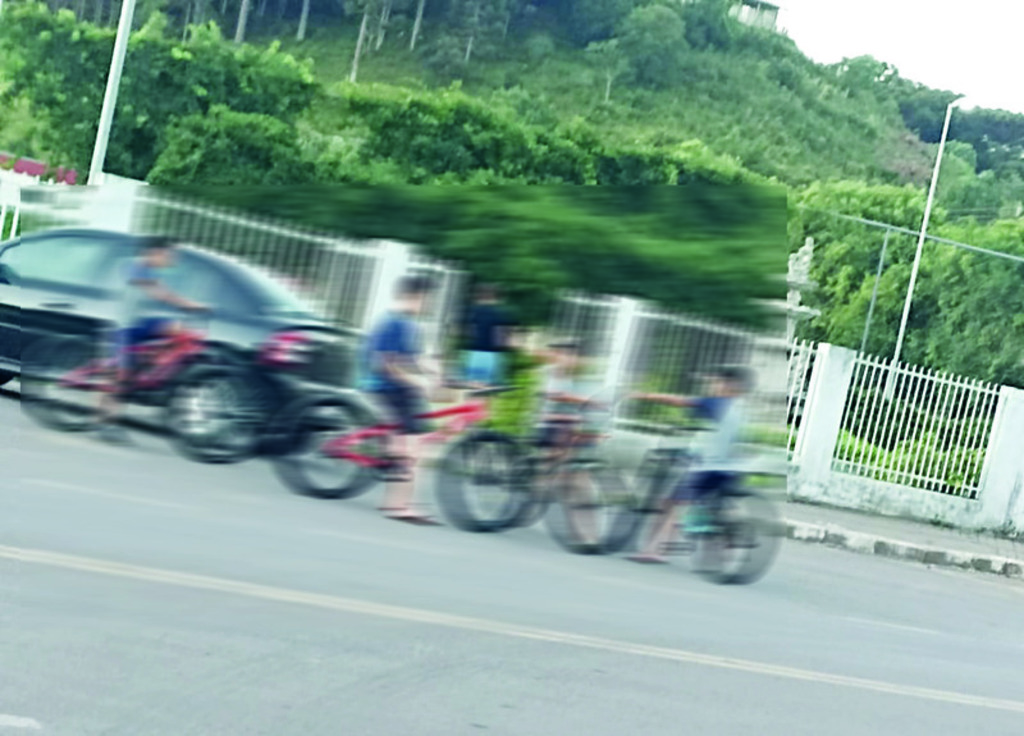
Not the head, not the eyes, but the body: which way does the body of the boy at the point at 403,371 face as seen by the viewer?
to the viewer's right
